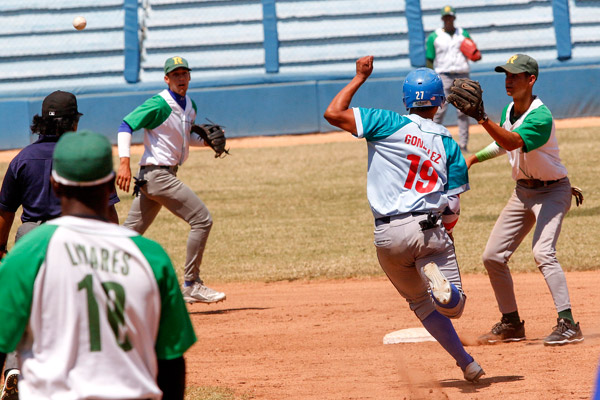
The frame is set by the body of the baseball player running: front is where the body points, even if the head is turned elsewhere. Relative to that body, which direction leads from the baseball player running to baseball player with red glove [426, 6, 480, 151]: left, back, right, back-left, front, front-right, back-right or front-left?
front

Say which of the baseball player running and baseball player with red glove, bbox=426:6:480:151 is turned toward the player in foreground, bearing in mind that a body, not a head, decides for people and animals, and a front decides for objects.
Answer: the baseball player with red glove

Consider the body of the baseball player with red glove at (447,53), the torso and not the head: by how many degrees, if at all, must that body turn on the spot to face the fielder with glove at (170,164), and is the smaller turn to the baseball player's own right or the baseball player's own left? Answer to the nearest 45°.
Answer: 0° — they already face them

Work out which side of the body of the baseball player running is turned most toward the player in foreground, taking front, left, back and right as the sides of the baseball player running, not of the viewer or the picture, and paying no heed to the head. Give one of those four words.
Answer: back

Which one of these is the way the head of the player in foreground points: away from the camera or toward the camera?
away from the camera

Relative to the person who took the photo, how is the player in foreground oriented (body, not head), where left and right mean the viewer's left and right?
facing away from the viewer

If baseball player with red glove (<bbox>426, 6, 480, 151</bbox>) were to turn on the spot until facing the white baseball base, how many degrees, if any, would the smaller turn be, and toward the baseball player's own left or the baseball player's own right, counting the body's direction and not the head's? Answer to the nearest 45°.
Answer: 0° — they already face it

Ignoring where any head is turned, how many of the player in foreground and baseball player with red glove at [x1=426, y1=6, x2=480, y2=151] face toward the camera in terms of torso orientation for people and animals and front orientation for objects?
1

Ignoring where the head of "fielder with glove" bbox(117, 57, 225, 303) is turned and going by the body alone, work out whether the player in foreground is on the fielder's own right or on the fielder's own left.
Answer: on the fielder's own right

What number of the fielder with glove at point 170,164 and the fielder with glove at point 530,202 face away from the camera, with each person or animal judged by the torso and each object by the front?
0

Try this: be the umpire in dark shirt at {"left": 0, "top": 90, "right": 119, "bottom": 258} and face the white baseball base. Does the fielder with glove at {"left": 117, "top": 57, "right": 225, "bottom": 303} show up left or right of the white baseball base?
left

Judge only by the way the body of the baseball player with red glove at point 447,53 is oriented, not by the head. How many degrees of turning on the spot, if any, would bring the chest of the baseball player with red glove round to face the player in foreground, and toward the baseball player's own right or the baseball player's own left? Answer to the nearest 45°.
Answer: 0° — they already face them

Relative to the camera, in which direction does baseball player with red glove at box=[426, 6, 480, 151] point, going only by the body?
toward the camera

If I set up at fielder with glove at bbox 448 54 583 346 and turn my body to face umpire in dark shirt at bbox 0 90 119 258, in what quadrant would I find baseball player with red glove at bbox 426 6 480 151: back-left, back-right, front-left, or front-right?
back-right

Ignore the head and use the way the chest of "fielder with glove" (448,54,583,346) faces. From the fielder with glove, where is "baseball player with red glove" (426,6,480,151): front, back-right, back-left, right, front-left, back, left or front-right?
back-right

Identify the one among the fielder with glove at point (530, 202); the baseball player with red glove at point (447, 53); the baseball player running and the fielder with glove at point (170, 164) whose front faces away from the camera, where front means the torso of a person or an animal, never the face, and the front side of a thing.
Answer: the baseball player running

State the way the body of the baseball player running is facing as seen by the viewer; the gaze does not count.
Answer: away from the camera

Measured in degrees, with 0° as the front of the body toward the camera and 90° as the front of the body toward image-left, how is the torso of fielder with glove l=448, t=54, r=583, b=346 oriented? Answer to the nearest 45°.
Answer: approximately 45°

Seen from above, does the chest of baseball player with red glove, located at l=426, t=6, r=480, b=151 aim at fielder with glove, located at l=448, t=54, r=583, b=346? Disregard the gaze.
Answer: yes

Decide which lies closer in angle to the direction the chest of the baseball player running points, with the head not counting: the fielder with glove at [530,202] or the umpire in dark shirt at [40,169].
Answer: the fielder with glove
